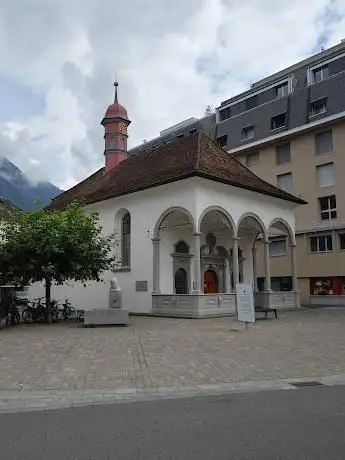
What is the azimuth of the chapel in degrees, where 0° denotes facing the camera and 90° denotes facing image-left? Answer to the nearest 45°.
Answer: approximately 315°

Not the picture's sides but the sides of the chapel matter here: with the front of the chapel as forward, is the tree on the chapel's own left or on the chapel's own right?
on the chapel's own right

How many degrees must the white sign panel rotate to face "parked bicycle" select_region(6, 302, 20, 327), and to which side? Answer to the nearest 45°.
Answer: approximately 90° to its right

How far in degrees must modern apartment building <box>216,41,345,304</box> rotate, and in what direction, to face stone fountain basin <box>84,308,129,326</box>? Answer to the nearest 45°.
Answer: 0° — it already faces it

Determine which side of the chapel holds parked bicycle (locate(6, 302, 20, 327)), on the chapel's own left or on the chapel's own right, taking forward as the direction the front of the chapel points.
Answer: on the chapel's own right

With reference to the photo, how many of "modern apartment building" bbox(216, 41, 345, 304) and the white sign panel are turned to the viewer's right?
0

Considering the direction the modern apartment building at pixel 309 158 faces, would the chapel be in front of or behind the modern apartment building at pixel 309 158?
in front

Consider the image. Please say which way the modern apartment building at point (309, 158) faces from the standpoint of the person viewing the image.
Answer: facing the viewer and to the left of the viewer

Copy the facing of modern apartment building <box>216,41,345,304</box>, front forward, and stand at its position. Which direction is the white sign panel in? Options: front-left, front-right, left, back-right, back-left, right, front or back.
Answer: front-left

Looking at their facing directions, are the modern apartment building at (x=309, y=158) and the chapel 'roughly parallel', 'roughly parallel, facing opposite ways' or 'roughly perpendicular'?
roughly perpendicular

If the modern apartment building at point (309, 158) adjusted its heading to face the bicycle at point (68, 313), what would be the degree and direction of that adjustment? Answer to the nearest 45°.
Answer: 0° — it already faces it

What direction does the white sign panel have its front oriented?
toward the camera

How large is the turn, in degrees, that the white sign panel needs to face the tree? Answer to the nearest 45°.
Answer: approximately 90° to its right

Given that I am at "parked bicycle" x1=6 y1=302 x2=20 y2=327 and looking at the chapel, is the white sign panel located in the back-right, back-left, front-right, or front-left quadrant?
front-right
